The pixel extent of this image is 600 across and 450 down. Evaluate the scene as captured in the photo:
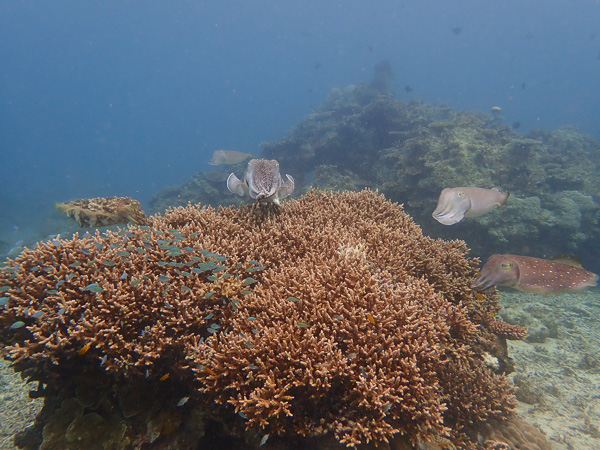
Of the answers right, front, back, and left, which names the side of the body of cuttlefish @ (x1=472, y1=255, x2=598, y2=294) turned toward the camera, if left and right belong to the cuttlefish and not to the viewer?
left

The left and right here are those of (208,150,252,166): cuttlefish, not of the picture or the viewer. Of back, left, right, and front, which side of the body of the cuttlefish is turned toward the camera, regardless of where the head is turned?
left

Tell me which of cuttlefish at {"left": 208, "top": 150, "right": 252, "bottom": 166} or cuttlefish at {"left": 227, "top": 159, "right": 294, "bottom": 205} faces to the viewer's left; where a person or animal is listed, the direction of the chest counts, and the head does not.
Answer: cuttlefish at {"left": 208, "top": 150, "right": 252, "bottom": 166}

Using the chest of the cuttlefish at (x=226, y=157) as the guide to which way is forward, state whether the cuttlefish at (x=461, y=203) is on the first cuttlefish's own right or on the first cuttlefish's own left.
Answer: on the first cuttlefish's own left

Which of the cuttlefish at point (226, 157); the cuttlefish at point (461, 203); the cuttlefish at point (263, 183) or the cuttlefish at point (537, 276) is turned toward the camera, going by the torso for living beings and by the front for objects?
the cuttlefish at point (263, 183)

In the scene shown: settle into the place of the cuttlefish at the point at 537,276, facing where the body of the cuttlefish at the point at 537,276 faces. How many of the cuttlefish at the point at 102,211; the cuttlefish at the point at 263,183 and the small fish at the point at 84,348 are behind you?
0

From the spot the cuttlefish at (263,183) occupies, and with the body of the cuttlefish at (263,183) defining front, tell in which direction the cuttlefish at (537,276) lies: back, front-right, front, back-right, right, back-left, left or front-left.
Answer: left

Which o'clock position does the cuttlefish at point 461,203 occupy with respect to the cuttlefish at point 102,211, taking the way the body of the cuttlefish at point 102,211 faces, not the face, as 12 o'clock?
the cuttlefish at point 461,203 is roughly at 1 o'clock from the cuttlefish at point 102,211.

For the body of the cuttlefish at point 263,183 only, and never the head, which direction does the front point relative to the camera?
toward the camera

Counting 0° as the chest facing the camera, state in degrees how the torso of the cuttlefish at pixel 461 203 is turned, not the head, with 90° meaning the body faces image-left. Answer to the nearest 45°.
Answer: approximately 90°

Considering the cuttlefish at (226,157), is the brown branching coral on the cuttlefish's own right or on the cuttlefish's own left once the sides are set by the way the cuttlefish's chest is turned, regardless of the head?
on the cuttlefish's own left

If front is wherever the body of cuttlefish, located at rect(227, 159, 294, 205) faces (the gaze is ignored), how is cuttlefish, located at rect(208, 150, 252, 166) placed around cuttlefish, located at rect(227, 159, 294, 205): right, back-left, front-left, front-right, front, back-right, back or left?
back

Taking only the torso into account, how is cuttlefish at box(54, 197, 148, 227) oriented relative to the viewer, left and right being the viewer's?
facing to the right of the viewer
